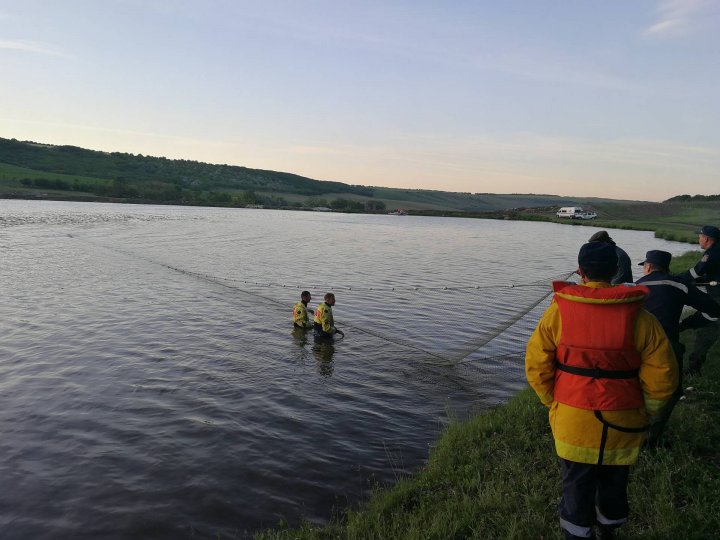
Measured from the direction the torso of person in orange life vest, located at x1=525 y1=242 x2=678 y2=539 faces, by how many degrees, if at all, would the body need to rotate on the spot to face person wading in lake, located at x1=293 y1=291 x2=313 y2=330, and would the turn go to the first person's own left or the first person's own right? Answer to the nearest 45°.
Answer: approximately 45° to the first person's own left

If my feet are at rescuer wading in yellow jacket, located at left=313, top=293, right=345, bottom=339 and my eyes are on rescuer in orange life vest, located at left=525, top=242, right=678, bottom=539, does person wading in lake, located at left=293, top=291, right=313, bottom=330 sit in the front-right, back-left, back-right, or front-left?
back-right

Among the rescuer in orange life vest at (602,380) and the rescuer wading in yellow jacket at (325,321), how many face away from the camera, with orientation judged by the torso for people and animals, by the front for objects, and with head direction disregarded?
1

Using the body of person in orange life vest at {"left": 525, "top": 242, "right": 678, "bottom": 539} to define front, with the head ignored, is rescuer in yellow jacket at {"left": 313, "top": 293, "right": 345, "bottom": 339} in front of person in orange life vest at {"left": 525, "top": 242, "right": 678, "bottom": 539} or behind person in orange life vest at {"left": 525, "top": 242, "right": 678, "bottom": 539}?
in front

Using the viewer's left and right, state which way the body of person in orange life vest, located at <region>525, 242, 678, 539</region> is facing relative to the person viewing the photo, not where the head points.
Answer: facing away from the viewer
